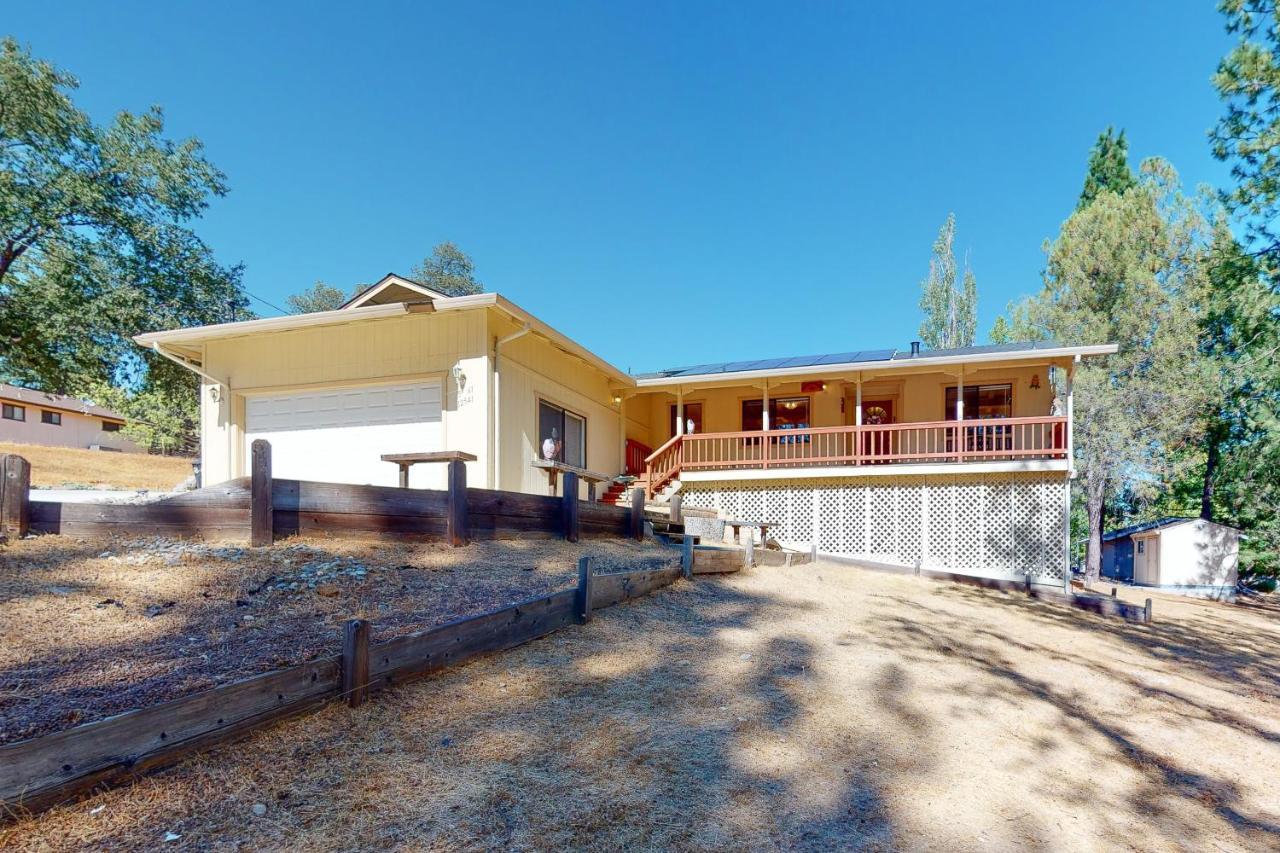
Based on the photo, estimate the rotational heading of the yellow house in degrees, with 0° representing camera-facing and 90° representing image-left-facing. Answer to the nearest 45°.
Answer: approximately 0°

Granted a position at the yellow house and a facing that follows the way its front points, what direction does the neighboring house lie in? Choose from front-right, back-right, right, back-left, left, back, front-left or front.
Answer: back-right

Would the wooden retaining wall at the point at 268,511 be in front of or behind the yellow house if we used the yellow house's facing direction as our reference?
in front

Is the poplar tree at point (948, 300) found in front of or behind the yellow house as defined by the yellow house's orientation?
behind

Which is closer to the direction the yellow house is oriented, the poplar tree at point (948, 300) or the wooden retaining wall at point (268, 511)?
the wooden retaining wall

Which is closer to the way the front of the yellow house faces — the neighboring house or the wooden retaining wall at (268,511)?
the wooden retaining wall
